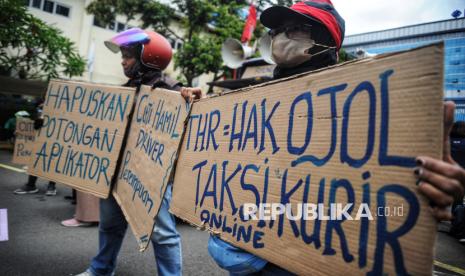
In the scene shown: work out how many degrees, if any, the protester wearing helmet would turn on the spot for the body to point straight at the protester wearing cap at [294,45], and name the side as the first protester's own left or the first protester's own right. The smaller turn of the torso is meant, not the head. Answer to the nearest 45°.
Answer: approximately 135° to the first protester's own left

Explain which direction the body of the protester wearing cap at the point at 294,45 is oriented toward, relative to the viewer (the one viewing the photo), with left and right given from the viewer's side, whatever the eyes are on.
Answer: facing the viewer and to the left of the viewer

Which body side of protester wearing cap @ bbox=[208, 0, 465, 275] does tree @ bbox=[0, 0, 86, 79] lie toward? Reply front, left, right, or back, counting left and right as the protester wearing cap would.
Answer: right

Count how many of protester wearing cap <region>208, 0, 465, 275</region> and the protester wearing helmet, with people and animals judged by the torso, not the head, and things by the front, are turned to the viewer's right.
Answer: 0

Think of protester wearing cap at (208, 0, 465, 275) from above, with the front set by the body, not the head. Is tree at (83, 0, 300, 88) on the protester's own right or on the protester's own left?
on the protester's own right
